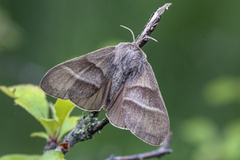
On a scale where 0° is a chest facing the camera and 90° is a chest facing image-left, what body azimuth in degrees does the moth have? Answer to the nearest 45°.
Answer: approximately 225°
